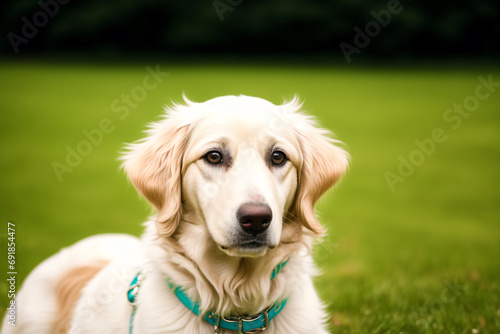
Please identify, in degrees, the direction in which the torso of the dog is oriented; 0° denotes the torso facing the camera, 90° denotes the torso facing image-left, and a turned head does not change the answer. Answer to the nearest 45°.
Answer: approximately 315°
